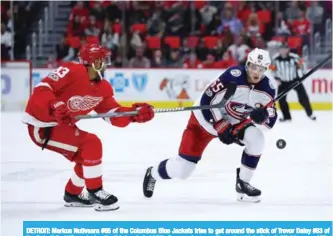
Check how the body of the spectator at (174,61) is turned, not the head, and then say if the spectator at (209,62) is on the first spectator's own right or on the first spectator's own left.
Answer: on the first spectator's own left

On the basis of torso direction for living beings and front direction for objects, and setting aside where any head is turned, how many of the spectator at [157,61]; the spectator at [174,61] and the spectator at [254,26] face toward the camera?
3

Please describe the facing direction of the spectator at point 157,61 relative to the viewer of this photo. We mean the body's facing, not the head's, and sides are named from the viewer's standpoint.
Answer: facing the viewer

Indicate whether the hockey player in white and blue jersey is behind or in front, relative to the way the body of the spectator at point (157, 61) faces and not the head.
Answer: in front

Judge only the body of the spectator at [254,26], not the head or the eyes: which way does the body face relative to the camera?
toward the camera

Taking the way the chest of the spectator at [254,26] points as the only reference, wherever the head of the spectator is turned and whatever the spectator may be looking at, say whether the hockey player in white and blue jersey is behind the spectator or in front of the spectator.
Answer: in front

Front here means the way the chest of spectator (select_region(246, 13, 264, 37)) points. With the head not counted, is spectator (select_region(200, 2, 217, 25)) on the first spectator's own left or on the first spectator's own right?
on the first spectator's own right

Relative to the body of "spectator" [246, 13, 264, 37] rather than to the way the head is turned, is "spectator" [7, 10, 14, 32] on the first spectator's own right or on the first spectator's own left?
on the first spectator's own right

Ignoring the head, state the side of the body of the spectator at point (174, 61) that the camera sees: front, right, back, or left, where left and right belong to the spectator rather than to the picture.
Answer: front

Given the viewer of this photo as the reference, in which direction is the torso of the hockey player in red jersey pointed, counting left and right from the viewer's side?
facing the viewer and to the right of the viewer

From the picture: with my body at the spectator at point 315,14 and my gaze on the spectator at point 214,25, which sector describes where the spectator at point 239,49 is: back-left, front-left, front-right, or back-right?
front-left
